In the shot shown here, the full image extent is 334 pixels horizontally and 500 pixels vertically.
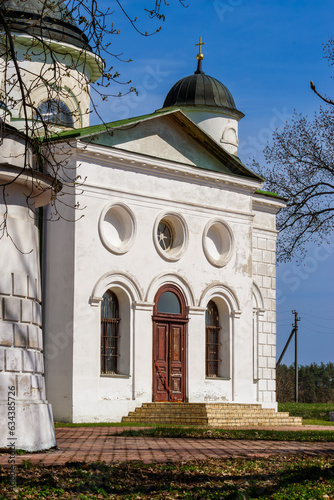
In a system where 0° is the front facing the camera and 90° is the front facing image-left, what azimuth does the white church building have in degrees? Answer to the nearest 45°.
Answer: approximately 315°
